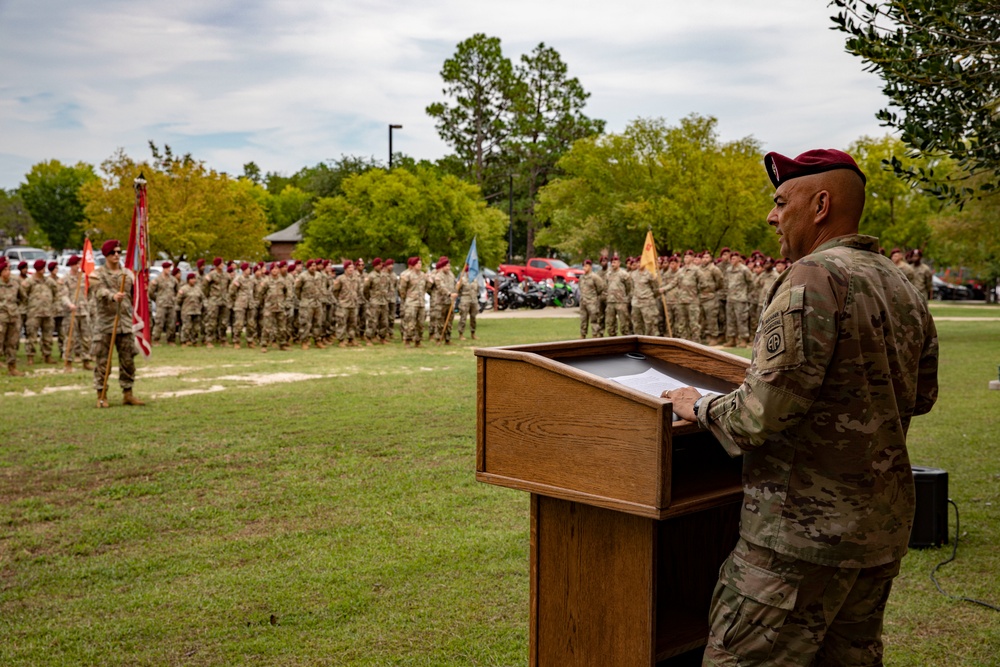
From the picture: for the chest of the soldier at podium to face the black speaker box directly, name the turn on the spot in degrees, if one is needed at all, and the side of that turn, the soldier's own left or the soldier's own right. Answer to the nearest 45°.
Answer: approximately 45° to the soldier's own right

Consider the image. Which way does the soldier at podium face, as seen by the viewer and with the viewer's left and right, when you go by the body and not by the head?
facing away from the viewer and to the left of the viewer

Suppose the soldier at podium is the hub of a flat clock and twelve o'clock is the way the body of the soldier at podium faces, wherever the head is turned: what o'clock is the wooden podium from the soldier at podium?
The wooden podium is roughly at 11 o'clock from the soldier at podium.

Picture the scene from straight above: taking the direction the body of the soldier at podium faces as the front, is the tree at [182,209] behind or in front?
in front

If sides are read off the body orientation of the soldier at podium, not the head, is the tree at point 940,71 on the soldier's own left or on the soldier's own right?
on the soldier's own right
